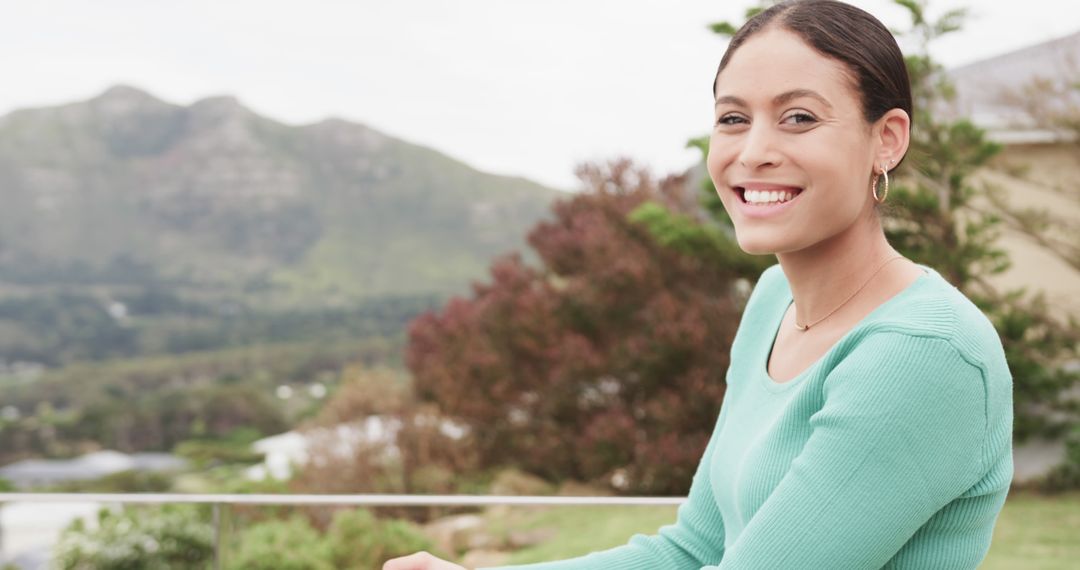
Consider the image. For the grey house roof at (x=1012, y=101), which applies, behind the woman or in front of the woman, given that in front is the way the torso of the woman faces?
behind

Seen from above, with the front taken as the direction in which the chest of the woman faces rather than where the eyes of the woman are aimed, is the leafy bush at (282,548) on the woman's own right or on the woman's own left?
on the woman's own right

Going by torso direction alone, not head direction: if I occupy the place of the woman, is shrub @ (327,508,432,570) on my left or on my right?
on my right

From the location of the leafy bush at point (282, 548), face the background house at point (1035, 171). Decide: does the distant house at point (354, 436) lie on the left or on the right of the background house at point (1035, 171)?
left

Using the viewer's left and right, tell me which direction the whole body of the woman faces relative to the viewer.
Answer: facing the viewer and to the left of the viewer

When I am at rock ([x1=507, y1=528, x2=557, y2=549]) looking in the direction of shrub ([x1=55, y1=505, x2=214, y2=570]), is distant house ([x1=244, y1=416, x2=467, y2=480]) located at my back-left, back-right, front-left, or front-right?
front-right

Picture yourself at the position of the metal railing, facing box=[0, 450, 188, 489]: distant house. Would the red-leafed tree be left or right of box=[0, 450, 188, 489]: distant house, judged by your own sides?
right

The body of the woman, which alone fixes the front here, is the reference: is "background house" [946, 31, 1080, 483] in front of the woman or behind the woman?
behind

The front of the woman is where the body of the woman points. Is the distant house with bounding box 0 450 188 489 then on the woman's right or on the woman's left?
on the woman's right
